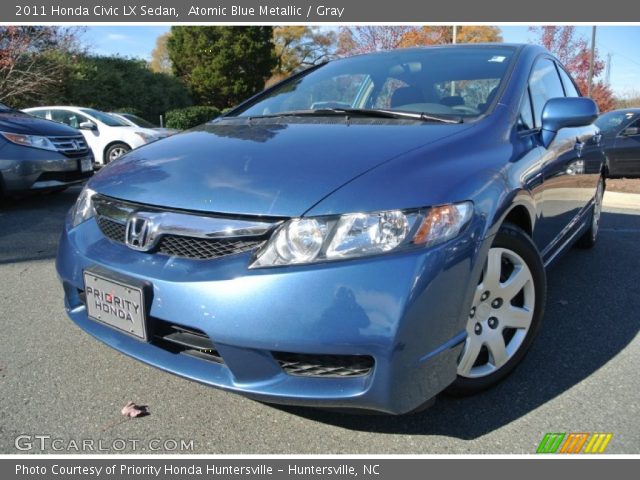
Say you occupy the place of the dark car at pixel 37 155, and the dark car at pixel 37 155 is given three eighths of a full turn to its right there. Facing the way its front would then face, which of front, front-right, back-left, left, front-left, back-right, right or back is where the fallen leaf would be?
left

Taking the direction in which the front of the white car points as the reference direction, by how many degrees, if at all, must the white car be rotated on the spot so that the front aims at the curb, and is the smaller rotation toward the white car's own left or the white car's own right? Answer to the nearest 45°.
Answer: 0° — it already faces it

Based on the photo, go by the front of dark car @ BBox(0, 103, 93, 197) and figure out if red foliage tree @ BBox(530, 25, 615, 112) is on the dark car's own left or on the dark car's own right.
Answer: on the dark car's own left

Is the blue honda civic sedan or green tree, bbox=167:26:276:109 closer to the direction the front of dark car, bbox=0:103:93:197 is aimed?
the blue honda civic sedan

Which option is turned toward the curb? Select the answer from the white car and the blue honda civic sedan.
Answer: the white car

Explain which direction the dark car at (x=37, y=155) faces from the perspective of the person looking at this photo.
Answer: facing the viewer and to the right of the viewer

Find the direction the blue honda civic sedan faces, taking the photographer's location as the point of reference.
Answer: facing the viewer and to the left of the viewer

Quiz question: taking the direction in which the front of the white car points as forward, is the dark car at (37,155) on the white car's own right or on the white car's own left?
on the white car's own right

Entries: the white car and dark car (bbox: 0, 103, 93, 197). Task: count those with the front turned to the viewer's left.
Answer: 0

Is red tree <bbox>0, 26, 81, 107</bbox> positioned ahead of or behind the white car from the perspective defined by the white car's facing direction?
behind

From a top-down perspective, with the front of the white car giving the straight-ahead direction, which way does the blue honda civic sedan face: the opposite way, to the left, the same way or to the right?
to the right
